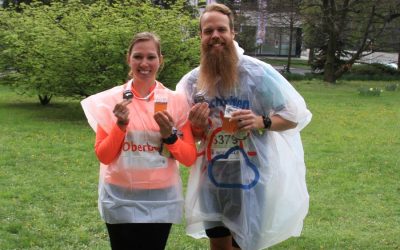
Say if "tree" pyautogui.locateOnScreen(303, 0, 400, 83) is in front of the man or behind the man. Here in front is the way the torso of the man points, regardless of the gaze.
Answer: behind

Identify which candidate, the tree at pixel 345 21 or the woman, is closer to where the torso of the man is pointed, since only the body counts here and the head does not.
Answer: the woman

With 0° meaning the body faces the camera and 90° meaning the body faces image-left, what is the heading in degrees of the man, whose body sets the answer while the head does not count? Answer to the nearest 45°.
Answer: approximately 0°

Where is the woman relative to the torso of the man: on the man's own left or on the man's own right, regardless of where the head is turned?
on the man's own right

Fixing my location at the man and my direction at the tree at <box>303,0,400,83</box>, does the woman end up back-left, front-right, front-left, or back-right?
back-left

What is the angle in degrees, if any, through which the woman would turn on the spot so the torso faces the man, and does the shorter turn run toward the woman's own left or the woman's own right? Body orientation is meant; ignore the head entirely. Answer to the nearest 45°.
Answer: approximately 90° to the woman's own left

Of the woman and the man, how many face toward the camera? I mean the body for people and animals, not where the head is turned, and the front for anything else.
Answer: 2

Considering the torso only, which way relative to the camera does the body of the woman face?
toward the camera
